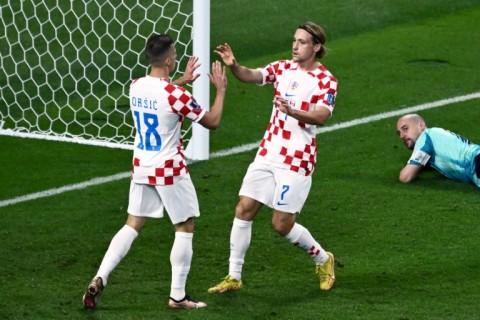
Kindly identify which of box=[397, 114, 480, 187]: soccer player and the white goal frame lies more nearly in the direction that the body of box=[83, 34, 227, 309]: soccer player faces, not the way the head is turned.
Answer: the soccer player

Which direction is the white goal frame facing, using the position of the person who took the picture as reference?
facing to the right of the viewer

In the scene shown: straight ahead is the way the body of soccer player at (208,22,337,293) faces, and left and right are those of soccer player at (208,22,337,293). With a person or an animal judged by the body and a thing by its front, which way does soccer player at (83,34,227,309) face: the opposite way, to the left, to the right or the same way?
the opposite way

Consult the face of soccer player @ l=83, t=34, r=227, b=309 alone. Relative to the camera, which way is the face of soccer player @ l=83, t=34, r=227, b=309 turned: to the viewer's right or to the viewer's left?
to the viewer's right

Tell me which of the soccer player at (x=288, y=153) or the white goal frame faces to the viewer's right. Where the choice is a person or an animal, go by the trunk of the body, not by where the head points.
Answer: the white goal frame

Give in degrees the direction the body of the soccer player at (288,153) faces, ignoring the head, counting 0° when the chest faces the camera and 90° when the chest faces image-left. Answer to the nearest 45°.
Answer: approximately 45°

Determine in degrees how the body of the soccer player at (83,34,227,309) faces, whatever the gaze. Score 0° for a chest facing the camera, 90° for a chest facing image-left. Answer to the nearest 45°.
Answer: approximately 225°

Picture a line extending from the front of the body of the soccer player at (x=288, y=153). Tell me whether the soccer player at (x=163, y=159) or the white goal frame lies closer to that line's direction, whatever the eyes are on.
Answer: the soccer player

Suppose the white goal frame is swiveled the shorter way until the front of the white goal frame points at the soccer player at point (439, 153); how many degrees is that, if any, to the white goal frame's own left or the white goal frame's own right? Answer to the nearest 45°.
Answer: approximately 45° to the white goal frame's own right
